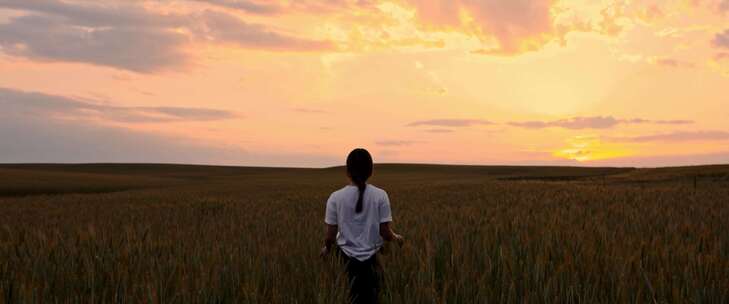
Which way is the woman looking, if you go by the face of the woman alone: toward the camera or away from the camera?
away from the camera

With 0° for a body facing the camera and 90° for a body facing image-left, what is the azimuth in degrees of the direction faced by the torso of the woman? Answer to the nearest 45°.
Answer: approximately 180°
